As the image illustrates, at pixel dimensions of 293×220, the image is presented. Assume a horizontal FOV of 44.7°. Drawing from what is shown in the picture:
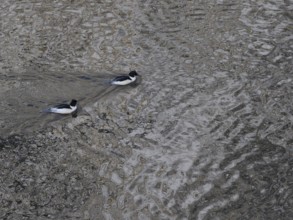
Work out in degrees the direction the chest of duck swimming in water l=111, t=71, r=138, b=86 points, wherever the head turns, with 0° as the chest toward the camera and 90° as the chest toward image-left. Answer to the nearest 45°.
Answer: approximately 270°

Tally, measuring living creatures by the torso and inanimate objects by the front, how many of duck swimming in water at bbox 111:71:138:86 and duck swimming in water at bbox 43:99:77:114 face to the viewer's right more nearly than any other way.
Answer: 2

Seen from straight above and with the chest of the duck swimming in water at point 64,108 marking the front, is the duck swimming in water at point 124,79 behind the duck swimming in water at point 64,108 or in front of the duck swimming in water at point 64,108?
in front

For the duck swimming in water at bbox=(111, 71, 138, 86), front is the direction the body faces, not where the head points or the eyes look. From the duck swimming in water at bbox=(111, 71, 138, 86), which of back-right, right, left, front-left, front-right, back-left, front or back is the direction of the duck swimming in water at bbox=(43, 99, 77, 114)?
back-right

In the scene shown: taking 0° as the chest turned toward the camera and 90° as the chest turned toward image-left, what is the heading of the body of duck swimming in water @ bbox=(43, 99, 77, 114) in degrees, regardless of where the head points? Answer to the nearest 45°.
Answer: approximately 270°
